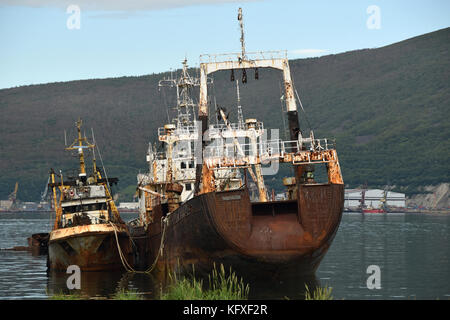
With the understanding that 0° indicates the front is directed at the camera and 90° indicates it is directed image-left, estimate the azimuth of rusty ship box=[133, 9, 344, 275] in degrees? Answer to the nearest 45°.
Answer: approximately 135°
